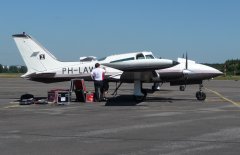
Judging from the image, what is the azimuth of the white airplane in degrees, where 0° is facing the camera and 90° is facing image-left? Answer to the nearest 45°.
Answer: approximately 270°

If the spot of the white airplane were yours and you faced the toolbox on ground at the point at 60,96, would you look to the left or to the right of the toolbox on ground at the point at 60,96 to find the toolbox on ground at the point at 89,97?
left

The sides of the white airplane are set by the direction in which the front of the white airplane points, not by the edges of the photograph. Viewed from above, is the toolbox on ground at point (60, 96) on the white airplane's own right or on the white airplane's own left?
on the white airplane's own right
